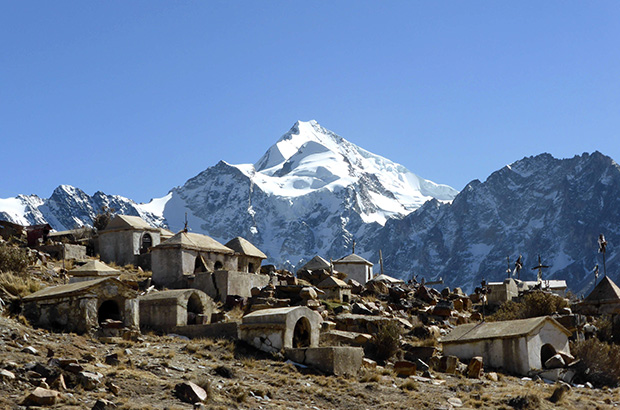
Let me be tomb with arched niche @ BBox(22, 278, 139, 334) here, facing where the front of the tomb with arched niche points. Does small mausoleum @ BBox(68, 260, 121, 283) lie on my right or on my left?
on my left

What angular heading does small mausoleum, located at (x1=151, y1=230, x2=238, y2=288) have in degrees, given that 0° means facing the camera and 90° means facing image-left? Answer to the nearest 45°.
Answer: approximately 315°

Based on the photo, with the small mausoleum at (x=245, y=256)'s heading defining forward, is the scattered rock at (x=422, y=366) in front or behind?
in front

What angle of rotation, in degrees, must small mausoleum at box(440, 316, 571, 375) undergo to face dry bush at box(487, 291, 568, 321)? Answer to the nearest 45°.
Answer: approximately 135° to its left

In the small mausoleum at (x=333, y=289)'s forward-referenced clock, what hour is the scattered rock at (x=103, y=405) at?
The scattered rock is roughly at 2 o'clock from the small mausoleum.

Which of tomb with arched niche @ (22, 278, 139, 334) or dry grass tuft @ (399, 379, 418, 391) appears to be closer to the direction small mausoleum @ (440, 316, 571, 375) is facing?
the dry grass tuft

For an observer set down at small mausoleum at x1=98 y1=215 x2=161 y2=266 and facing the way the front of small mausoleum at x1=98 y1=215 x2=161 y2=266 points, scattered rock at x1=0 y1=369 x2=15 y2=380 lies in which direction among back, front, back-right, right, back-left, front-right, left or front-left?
front-right

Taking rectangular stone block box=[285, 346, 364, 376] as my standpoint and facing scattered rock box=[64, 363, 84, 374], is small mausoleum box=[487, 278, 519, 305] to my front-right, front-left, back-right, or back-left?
back-right

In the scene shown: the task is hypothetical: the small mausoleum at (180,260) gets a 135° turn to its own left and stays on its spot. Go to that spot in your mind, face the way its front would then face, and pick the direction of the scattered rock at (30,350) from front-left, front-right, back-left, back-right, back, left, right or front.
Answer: back

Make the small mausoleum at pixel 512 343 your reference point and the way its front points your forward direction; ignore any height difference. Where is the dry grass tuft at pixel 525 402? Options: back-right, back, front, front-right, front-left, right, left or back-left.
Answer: front-right

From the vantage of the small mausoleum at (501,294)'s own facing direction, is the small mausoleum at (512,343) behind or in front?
in front

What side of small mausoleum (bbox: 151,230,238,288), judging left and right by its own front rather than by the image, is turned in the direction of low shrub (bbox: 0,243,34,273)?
right

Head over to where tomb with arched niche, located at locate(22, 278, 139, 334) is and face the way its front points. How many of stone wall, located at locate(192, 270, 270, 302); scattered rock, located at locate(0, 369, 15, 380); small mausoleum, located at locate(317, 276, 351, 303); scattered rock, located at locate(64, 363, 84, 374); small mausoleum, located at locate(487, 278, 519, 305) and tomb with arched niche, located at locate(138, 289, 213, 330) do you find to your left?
4
